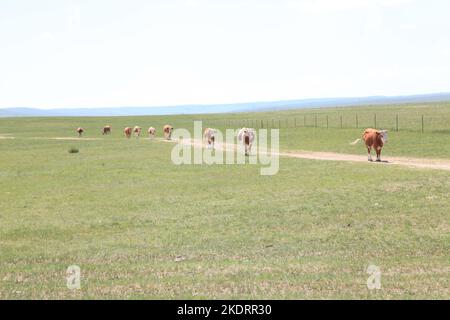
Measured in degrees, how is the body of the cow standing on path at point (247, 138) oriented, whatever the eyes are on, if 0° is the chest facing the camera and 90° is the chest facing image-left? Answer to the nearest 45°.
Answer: approximately 0°
